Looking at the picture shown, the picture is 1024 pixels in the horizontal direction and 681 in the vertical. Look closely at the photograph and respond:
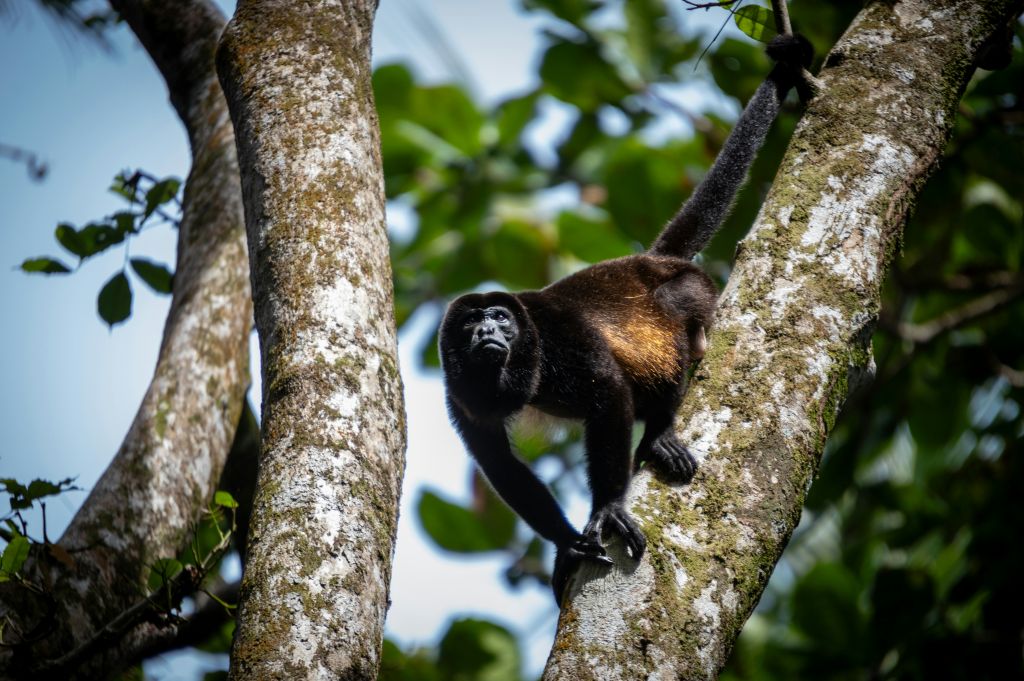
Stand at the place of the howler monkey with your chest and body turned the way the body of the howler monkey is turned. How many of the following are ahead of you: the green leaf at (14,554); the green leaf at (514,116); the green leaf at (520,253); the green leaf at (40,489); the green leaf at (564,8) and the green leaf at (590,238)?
2

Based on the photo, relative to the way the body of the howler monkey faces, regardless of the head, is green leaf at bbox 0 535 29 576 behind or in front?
in front

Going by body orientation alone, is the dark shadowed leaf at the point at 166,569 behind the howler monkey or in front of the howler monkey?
in front

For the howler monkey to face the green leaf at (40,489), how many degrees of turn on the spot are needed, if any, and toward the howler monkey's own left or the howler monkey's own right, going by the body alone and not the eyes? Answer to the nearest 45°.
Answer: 0° — it already faces it

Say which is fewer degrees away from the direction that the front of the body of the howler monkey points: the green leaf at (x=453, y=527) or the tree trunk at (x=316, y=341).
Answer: the tree trunk

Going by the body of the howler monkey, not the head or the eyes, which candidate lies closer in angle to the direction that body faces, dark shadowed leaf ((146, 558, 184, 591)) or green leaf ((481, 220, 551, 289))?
the dark shadowed leaf

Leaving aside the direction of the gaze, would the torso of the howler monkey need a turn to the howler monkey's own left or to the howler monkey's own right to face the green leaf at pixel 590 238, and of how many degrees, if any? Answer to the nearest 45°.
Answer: approximately 135° to the howler monkey's own right

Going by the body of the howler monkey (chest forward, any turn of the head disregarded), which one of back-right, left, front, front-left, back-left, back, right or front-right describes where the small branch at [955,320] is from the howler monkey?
back

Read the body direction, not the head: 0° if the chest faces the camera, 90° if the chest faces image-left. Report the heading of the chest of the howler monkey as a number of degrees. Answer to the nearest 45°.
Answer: approximately 45°
